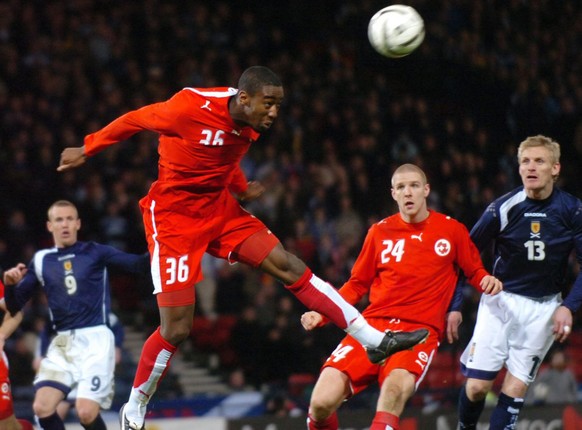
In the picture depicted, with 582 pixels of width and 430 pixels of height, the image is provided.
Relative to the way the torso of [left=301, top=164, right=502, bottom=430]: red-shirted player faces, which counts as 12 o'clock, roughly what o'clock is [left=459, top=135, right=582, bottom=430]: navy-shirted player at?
The navy-shirted player is roughly at 8 o'clock from the red-shirted player.

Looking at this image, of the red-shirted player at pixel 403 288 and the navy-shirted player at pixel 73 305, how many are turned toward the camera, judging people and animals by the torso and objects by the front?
2

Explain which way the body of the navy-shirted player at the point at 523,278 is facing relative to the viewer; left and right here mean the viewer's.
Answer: facing the viewer

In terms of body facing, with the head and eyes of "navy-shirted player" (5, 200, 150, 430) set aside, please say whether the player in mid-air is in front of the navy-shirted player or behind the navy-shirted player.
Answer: in front

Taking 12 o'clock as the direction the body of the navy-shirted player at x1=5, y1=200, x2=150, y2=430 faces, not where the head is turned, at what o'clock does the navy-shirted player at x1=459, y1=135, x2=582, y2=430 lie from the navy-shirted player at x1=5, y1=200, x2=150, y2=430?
the navy-shirted player at x1=459, y1=135, x2=582, y2=430 is roughly at 10 o'clock from the navy-shirted player at x1=5, y1=200, x2=150, y2=430.

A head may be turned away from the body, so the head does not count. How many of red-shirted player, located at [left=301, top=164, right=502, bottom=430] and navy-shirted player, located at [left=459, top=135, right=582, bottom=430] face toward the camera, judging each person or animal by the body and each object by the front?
2

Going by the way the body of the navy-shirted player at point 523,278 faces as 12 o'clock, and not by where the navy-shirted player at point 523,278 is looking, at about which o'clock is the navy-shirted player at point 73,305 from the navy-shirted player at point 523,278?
the navy-shirted player at point 73,305 is roughly at 3 o'clock from the navy-shirted player at point 523,278.

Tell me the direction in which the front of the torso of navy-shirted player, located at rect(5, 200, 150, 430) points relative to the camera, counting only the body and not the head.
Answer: toward the camera

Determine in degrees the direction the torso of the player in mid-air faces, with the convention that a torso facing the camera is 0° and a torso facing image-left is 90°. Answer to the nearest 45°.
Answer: approximately 315°

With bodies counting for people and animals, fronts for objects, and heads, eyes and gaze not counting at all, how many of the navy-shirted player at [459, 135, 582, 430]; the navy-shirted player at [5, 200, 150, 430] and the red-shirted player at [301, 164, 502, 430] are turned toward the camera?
3

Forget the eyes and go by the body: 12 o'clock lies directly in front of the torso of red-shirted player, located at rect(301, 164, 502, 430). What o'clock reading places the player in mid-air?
The player in mid-air is roughly at 2 o'clock from the red-shirted player.

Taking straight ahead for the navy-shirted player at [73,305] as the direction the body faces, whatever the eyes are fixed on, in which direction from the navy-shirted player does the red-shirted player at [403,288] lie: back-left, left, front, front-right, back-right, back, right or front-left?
front-left
